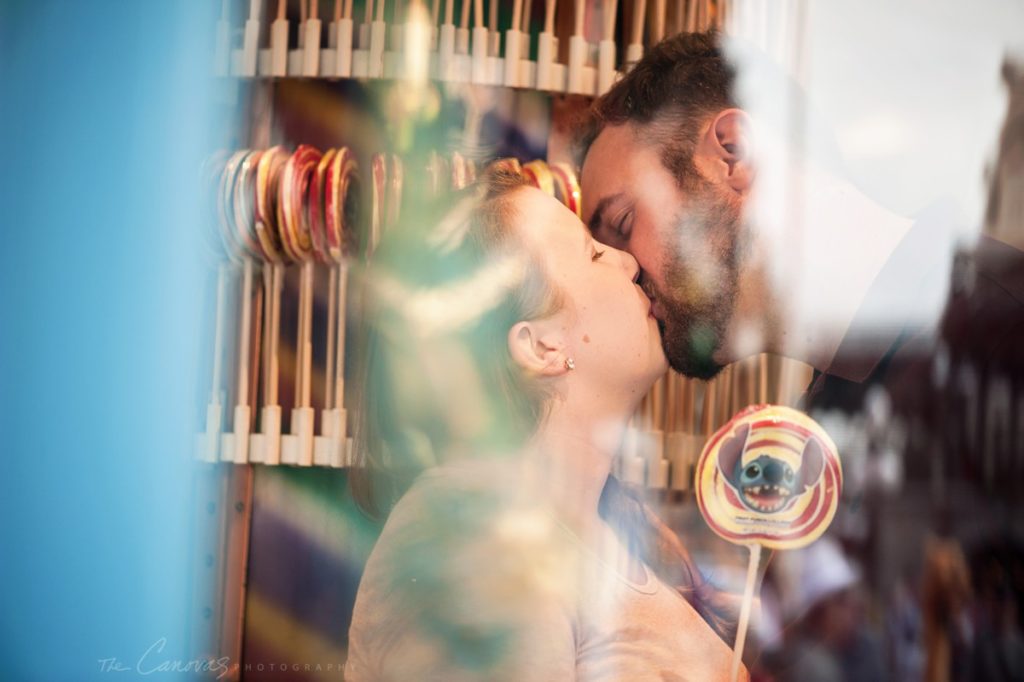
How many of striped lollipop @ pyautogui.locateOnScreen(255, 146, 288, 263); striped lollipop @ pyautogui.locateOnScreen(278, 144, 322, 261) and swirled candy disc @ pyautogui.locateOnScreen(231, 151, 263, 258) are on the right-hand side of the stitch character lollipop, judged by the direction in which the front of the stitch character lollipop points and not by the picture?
3

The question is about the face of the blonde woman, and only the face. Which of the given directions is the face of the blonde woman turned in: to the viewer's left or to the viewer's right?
to the viewer's right

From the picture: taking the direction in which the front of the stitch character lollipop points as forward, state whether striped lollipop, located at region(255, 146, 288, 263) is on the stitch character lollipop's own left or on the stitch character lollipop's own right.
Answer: on the stitch character lollipop's own right

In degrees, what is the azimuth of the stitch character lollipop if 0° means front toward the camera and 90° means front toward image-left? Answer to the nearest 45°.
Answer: approximately 0°

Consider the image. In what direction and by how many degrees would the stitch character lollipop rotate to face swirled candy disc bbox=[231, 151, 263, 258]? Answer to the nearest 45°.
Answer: approximately 90° to its right

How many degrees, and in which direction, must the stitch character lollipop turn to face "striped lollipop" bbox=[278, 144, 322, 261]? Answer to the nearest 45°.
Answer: approximately 90° to its right
